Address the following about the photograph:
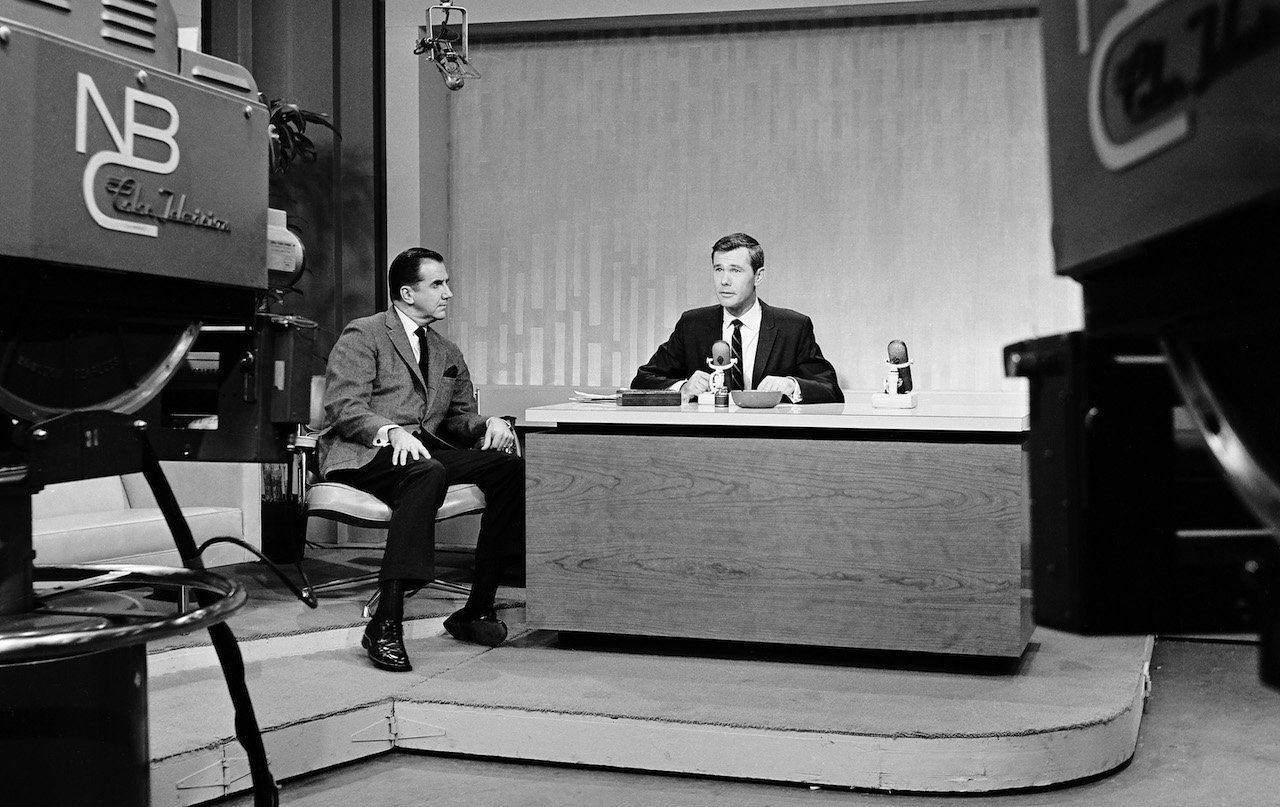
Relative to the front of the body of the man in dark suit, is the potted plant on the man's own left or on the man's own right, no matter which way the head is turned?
on the man's own right

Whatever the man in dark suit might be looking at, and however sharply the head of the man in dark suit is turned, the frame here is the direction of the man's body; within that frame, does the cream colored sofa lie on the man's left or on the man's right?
on the man's right

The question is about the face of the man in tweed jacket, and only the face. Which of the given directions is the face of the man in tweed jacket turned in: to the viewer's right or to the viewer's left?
to the viewer's right

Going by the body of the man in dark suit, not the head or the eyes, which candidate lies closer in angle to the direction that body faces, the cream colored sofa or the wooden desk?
the wooden desk

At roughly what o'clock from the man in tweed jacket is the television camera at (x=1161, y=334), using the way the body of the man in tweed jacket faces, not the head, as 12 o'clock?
The television camera is roughly at 1 o'clock from the man in tweed jacket.

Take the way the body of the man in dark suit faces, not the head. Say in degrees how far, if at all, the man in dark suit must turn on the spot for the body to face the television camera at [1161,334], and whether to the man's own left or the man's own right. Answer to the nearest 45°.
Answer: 0° — they already face it

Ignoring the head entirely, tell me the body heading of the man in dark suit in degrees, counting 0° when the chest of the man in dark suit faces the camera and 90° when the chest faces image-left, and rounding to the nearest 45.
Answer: approximately 0°

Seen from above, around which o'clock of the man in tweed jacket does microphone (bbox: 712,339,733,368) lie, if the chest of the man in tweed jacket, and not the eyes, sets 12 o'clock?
The microphone is roughly at 11 o'clock from the man in tweed jacket.

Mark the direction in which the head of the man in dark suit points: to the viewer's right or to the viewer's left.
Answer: to the viewer's left
